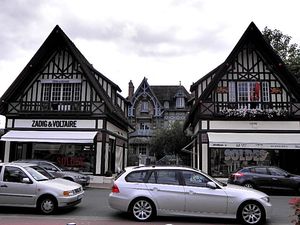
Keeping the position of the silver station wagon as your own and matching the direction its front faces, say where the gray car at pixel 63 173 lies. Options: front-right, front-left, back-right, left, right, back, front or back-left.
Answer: back-left

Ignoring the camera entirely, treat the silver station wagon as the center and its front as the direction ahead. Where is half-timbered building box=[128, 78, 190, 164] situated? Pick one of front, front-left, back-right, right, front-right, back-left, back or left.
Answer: left

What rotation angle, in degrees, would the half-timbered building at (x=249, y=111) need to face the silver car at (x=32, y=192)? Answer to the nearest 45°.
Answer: approximately 45° to its right

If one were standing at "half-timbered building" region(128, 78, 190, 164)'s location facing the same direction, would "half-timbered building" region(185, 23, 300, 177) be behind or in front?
in front

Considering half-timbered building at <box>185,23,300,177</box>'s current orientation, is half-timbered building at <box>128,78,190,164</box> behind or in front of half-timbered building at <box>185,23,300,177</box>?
behind

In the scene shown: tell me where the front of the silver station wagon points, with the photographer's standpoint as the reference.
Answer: facing to the right of the viewer

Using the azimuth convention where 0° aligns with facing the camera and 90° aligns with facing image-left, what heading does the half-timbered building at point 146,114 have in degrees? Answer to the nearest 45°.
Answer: approximately 0°

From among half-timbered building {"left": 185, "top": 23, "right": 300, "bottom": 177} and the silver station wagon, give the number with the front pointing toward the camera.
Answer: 1

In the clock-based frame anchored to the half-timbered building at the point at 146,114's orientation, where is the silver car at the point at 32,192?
The silver car is roughly at 12 o'clock from the half-timbered building.

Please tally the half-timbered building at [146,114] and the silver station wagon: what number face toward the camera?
1

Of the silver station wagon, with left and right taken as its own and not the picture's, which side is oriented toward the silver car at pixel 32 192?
back

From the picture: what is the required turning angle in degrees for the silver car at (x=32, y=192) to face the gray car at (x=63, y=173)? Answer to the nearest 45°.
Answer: approximately 135° to its left
